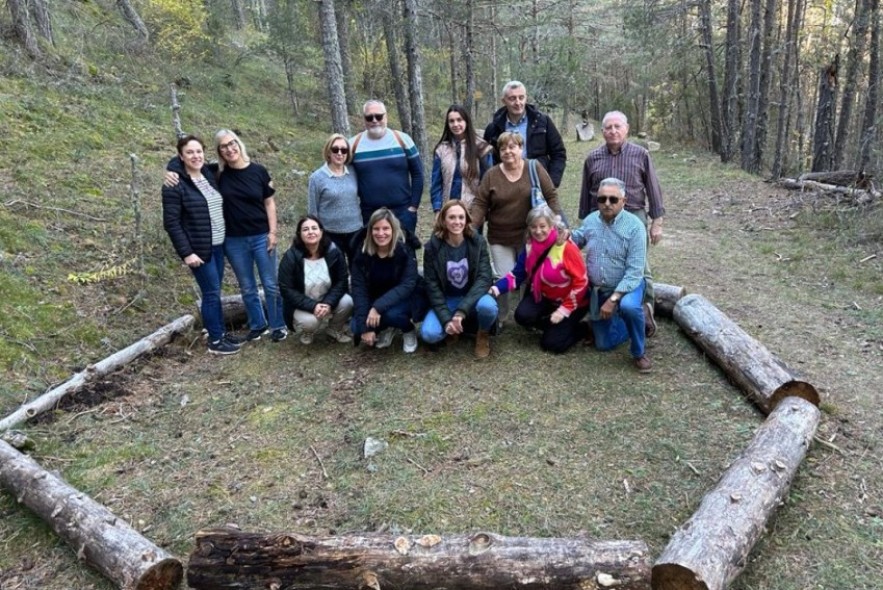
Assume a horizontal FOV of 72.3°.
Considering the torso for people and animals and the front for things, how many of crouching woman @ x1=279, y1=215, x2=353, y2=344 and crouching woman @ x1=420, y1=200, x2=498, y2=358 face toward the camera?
2

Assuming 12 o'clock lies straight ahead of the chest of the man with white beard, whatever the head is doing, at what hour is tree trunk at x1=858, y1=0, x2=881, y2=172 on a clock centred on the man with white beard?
The tree trunk is roughly at 8 o'clock from the man with white beard.

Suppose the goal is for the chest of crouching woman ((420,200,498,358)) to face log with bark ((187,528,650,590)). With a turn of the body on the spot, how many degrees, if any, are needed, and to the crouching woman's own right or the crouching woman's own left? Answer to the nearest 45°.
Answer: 0° — they already face it

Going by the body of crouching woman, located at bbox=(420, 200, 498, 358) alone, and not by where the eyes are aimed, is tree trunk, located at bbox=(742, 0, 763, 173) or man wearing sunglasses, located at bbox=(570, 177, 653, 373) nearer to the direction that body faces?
the man wearing sunglasses

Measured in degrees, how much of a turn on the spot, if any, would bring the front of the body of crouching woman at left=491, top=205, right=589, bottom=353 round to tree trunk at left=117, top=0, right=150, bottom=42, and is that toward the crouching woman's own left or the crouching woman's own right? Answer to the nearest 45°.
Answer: approximately 90° to the crouching woman's own right

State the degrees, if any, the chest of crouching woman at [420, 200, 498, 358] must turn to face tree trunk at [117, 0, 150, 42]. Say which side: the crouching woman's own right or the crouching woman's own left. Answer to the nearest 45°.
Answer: approximately 135° to the crouching woman's own right

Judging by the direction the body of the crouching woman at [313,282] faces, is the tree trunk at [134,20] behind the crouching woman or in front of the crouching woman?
behind

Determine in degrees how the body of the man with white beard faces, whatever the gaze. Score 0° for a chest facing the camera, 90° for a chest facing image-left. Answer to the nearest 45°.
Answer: approximately 0°

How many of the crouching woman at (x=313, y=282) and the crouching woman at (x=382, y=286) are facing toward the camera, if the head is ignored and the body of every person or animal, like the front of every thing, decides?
2

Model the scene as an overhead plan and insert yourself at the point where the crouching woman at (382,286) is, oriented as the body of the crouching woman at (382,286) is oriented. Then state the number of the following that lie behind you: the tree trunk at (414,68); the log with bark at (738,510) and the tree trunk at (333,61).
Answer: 2
